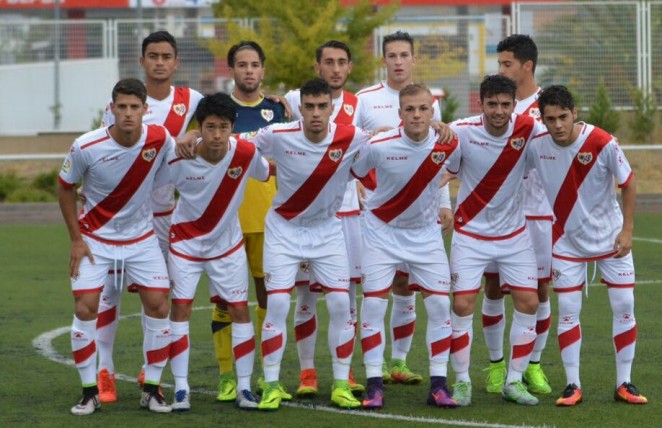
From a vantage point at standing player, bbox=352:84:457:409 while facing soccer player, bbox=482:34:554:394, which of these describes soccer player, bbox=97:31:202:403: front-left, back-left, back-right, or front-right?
back-left

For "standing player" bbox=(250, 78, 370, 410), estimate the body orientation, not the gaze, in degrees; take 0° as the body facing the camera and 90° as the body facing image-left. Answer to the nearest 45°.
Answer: approximately 0°

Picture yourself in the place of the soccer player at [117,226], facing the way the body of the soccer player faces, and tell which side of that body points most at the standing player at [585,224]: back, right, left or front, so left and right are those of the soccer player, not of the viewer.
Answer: left

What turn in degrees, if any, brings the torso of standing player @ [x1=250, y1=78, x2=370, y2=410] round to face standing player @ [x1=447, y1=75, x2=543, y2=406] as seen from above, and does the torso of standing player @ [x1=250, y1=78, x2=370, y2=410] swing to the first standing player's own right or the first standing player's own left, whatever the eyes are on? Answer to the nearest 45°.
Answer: approximately 90° to the first standing player's own left

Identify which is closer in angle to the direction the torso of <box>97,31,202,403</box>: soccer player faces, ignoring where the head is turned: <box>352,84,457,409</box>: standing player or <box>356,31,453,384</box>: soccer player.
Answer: the standing player
